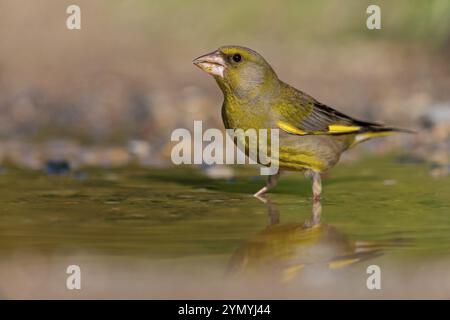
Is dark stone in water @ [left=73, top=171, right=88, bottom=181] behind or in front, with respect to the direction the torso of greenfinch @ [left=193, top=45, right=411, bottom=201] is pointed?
in front

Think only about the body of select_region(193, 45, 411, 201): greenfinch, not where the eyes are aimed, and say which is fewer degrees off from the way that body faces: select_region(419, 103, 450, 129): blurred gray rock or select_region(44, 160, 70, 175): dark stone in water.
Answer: the dark stone in water

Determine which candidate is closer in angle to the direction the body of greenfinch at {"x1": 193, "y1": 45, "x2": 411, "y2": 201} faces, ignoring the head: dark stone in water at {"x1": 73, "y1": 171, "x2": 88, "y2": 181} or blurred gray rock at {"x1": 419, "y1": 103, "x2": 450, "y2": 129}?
the dark stone in water

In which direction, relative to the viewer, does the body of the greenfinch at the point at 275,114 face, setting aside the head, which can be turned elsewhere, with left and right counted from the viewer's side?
facing to the left of the viewer

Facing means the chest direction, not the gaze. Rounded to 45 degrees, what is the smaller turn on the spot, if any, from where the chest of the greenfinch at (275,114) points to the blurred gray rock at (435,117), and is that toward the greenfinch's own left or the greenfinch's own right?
approximately 135° to the greenfinch's own right
